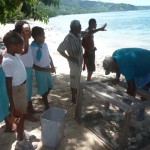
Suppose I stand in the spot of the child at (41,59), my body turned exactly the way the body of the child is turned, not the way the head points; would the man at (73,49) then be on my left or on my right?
on my left

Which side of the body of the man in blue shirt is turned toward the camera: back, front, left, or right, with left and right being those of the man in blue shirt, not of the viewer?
left

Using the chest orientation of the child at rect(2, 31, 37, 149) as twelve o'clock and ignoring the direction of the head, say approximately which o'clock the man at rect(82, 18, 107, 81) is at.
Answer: The man is roughly at 10 o'clock from the child.

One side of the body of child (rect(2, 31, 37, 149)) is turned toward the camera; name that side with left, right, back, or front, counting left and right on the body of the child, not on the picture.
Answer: right

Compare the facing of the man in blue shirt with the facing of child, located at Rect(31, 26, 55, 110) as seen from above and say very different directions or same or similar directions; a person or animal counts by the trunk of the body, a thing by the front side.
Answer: very different directions

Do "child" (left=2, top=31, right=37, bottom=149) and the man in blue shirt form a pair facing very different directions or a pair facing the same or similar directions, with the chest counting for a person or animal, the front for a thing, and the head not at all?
very different directions

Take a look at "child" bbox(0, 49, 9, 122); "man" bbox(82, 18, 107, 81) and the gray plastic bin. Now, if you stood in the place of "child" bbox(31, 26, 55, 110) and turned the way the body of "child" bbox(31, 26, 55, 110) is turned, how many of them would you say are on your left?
1

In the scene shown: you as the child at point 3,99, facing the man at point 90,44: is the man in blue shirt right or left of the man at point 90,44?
right

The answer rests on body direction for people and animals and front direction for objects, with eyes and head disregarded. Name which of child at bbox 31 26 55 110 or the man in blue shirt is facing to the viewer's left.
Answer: the man in blue shirt
